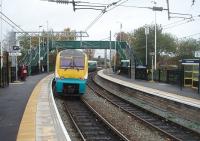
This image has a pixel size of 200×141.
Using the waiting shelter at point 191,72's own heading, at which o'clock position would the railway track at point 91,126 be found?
The railway track is roughly at 11 o'clock from the waiting shelter.

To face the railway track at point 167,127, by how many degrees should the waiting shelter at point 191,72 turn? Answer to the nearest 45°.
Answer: approximately 45° to its left

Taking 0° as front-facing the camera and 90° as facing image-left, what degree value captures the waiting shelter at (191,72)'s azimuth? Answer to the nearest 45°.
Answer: approximately 45°
